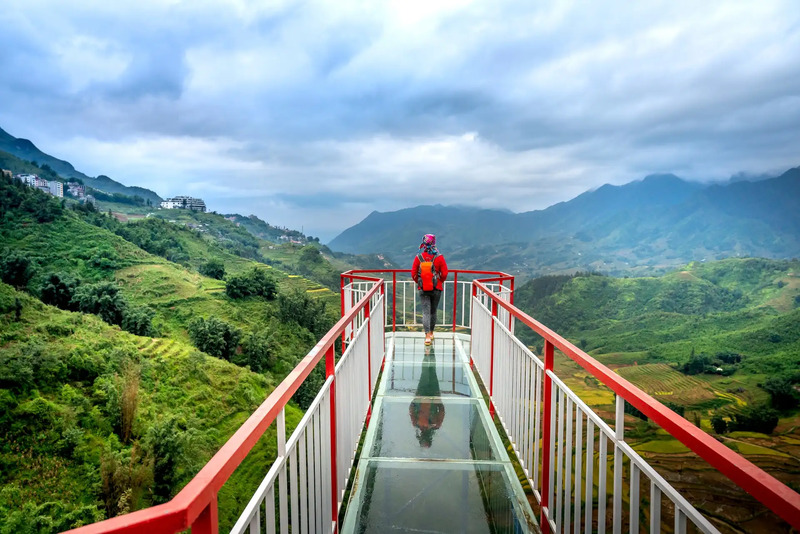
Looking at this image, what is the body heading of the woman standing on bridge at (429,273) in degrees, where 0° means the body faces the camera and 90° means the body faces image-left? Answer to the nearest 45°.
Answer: approximately 180°

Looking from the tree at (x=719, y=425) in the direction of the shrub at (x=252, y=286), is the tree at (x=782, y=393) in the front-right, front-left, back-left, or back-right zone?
back-right

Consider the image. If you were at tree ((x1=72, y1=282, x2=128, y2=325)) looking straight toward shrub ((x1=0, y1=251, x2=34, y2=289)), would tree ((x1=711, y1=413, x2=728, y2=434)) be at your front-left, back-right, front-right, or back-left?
back-right

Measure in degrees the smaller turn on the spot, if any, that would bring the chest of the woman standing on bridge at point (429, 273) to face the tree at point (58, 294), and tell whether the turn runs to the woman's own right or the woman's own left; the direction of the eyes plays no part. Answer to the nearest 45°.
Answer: approximately 45° to the woman's own left

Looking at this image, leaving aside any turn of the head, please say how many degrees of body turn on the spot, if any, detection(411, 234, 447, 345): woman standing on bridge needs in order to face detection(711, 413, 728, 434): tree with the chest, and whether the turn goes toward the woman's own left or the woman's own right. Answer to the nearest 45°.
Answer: approximately 45° to the woman's own right

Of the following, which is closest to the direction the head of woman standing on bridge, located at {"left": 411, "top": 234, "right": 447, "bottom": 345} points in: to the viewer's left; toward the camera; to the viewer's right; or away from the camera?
away from the camera

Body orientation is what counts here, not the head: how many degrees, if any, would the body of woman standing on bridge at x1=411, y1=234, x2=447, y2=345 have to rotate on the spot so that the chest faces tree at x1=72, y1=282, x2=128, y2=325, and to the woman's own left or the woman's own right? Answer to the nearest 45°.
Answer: approximately 45° to the woman's own left

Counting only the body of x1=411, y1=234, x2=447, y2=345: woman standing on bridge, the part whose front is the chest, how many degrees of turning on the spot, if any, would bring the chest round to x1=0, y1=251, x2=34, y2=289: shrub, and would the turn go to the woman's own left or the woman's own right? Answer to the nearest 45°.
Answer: approximately 45° to the woman's own left
